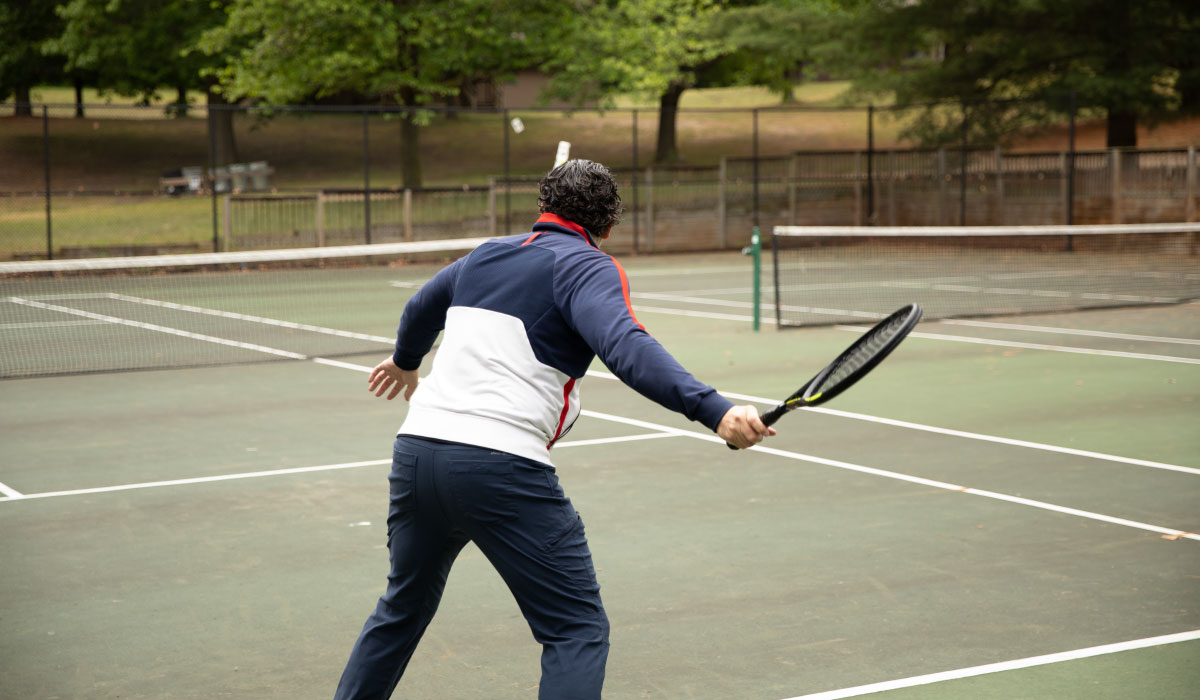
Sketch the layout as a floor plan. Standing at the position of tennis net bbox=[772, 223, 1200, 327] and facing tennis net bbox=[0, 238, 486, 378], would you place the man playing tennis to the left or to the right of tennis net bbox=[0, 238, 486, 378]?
left

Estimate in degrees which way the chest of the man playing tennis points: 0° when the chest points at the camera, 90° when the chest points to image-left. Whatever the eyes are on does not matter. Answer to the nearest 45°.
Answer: approximately 225°

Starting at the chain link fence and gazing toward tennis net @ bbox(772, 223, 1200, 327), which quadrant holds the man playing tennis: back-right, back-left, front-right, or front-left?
front-right

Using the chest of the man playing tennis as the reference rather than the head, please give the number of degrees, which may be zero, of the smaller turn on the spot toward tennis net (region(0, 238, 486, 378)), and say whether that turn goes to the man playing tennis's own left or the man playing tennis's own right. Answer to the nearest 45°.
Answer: approximately 45° to the man playing tennis's own left

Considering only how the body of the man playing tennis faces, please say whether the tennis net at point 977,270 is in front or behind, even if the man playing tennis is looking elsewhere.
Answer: in front

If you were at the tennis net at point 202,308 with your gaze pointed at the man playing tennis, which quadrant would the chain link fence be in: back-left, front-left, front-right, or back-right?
back-left

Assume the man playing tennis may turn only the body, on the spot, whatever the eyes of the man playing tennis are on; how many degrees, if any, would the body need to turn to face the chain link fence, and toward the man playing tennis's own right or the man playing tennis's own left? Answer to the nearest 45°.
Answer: approximately 45° to the man playing tennis's own left
